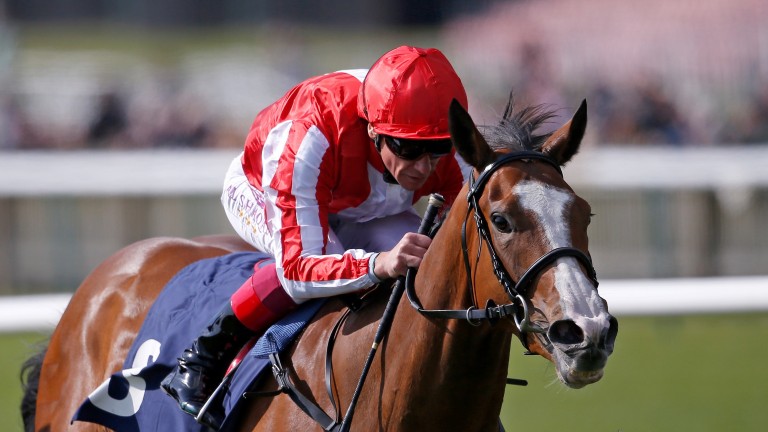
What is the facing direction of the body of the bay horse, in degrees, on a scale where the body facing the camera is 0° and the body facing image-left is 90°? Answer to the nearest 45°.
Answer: approximately 315°

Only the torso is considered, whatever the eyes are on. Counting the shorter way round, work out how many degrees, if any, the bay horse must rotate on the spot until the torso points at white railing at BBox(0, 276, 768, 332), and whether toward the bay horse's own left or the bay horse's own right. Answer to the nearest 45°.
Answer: approximately 90° to the bay horse's own left

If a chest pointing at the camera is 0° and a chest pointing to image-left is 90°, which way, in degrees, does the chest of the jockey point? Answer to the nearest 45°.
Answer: approximately 315°
